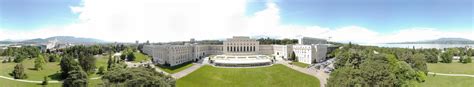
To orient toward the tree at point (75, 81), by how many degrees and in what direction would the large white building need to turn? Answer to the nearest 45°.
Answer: approximately 45° to its right

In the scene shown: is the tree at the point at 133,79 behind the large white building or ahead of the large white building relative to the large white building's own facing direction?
ahead

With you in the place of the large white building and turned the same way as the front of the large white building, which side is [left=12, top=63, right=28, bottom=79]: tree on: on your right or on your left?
on your right

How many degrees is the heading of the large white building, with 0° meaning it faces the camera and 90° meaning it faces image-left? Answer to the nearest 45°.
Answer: approximately 0°
